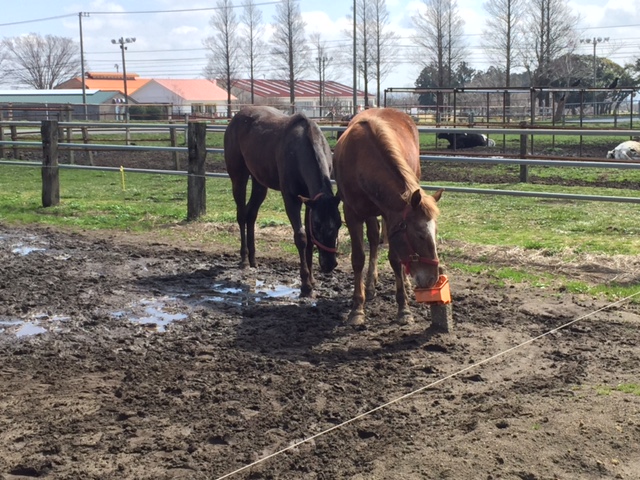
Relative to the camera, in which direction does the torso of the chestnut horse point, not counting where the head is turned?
toward the camera

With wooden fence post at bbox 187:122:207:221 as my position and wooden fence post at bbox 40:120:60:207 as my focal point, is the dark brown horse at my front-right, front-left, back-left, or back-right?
back-left

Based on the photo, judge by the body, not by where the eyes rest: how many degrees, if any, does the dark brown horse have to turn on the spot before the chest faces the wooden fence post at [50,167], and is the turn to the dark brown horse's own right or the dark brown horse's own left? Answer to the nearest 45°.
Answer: approximately 180°

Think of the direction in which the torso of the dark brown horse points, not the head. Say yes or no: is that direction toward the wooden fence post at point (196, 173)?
no

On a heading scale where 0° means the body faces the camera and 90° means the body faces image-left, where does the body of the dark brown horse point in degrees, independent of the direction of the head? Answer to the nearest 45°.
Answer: approximately 315°

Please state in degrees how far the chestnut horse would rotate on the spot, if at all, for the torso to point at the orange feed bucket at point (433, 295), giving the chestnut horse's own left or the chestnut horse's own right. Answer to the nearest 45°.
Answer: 0° — it already faces it

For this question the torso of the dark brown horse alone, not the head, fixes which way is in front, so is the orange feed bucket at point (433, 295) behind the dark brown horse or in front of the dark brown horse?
in front

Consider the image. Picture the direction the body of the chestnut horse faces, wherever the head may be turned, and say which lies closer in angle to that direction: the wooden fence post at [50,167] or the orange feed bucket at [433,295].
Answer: the orange feed bucket

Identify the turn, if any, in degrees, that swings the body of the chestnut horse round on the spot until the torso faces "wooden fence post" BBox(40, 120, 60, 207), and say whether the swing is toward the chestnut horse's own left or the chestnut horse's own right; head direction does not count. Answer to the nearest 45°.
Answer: approximately 135° to the chestnut horse's own right

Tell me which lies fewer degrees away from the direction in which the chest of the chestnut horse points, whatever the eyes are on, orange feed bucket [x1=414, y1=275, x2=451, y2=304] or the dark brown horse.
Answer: the orange feed bucket

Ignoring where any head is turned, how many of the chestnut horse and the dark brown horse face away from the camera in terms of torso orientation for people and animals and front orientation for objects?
0
